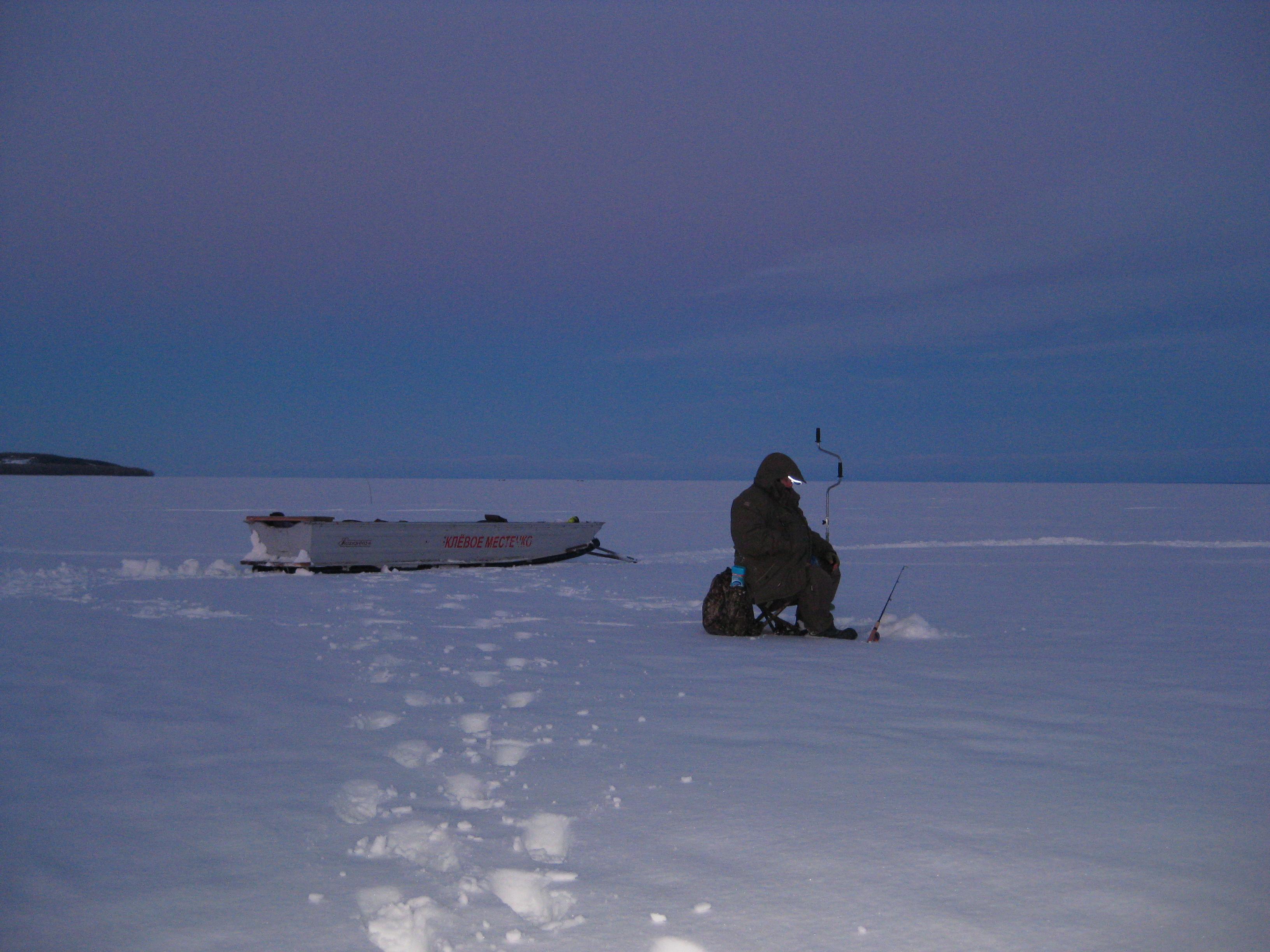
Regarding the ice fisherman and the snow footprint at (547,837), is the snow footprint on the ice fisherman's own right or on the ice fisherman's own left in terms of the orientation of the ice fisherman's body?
on the ice fisherman's own right

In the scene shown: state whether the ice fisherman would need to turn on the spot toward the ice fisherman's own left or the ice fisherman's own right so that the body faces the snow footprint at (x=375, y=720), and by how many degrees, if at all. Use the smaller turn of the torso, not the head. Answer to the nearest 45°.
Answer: approximately 135° to the ice fisherman's own right

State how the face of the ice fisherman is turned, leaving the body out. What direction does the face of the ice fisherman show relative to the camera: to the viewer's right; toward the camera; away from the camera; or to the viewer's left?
to the viewer's right

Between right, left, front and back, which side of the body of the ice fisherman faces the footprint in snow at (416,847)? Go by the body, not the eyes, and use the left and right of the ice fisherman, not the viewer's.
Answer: right

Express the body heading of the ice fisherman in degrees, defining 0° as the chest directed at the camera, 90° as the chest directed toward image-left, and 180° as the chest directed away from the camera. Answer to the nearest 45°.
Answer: approximately 270°

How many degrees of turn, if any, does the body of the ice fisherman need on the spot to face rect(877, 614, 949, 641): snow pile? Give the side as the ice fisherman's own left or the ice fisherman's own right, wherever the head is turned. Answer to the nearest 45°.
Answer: approximately 45° to the ice fisherman's own left

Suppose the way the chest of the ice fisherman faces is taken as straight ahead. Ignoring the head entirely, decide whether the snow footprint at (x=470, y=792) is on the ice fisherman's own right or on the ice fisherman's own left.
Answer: on the ice fisherman's own right

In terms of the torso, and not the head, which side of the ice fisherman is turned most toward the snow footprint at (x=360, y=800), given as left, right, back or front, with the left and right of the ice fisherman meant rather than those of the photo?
right
